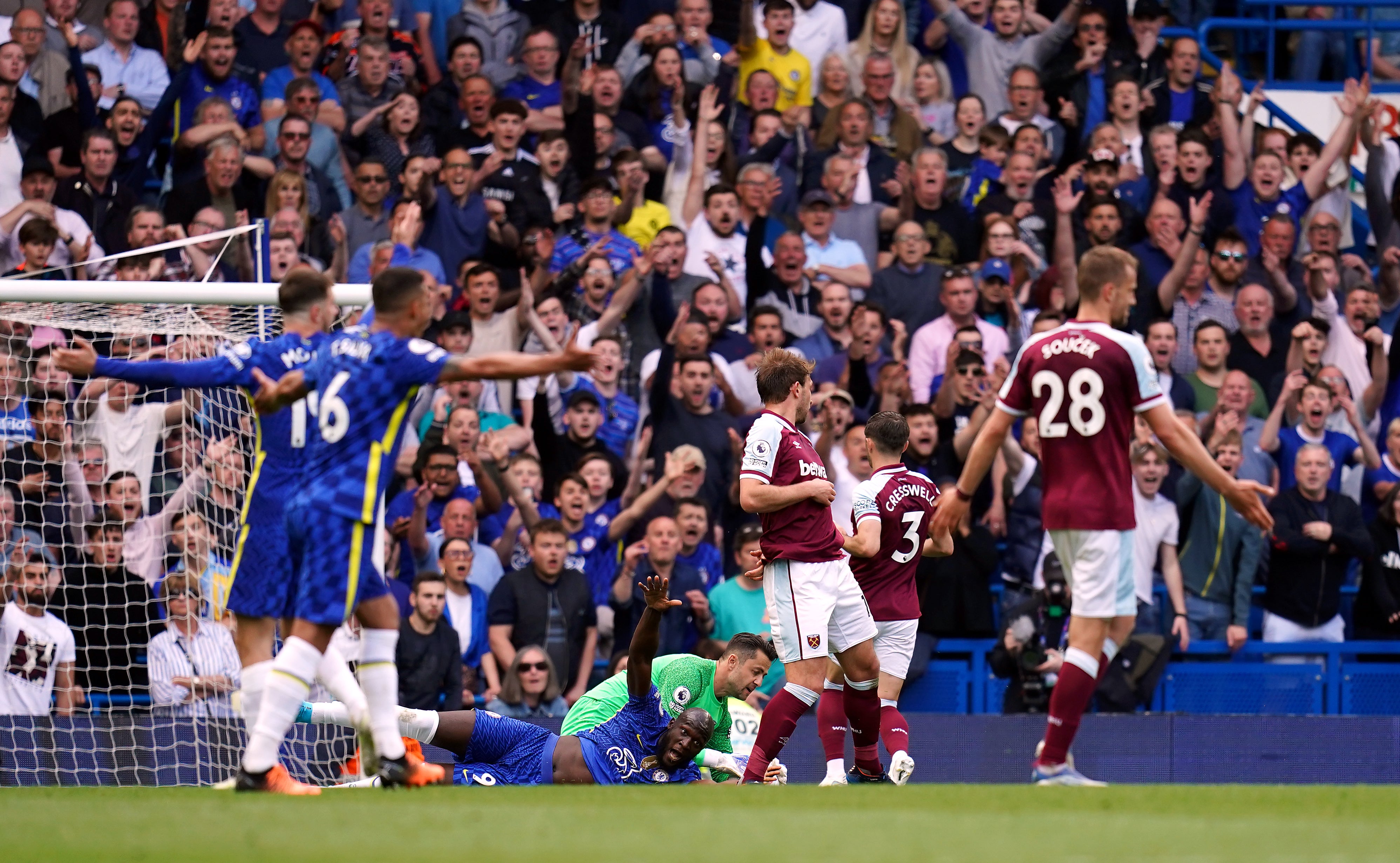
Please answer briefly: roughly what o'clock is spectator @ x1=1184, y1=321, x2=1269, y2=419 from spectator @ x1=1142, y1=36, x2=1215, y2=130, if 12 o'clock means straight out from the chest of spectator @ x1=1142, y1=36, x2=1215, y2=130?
spectator @ x1=1184, y1=321, x2=1269, y2=419 is roughly at 12 o'clock from spectator @ x1=1142, y1=36, x2=1215, y2=130.

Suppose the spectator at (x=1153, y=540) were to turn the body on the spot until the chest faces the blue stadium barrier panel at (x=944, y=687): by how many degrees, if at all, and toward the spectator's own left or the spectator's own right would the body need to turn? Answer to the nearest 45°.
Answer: approximately 45° to the spectator's own right

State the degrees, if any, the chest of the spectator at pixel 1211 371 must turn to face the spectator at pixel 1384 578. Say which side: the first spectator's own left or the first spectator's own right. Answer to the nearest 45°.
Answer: approximately 45° to the first spectator's own left

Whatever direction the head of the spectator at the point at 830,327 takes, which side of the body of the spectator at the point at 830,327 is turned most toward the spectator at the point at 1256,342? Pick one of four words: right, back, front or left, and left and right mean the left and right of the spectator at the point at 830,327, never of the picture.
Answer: left

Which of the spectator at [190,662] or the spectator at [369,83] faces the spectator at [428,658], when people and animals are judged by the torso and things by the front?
the spectator at [369,83]

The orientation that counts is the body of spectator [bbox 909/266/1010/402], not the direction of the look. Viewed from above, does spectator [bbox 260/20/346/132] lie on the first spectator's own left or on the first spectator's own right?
on the first spectator's own right

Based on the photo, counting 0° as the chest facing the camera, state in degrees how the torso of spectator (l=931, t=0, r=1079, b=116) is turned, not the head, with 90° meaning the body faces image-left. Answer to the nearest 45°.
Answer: approximately 0°

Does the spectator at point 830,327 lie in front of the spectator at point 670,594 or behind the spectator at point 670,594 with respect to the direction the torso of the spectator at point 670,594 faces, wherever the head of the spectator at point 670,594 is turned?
behind
